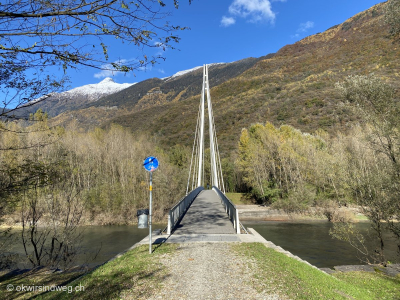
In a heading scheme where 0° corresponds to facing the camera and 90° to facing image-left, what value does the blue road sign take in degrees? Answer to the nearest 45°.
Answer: approximately 0°
